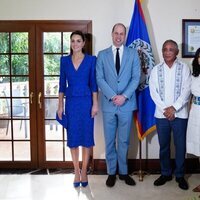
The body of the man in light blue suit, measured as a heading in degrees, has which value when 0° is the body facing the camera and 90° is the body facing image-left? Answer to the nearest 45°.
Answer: approximately 0°

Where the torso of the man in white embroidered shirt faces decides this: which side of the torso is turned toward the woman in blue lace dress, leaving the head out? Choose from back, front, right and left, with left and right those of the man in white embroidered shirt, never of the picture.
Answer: right

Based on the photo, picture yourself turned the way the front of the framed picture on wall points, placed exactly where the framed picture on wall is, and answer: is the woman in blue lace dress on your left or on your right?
on your right

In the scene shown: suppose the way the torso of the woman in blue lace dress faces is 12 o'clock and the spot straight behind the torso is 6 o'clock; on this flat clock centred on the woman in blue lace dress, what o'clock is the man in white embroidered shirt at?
The man in white embroidered shirt is roughly at 9 o'clock from the woman in blue lace dress.

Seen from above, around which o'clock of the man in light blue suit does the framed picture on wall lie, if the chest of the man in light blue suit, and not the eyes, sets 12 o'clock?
The framed picture on wall is roughly at 8 o'clock from the man in light blue suit.

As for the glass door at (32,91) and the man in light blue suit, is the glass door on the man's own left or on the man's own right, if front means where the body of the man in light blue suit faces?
on the man's own right
